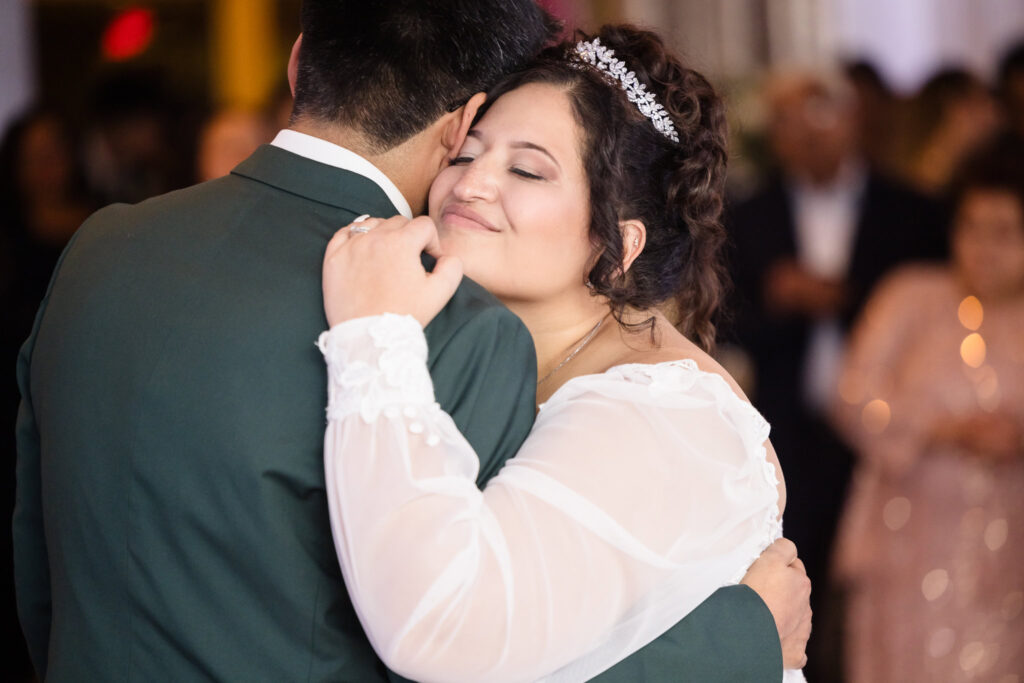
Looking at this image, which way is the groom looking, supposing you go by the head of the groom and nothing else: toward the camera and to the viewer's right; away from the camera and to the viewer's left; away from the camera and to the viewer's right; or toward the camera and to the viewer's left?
away from the camera and to the viewer's right

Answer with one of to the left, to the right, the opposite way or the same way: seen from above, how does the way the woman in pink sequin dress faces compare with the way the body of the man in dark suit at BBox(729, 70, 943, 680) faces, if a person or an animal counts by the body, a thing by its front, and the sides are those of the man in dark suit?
the same way

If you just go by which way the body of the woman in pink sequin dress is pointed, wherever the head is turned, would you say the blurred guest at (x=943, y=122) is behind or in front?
behind

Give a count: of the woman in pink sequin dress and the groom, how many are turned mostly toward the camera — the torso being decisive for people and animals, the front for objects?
1

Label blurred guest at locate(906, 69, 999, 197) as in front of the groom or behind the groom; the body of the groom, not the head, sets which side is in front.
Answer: in front

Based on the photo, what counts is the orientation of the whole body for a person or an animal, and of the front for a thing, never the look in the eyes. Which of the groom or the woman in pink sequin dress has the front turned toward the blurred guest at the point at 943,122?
the groom

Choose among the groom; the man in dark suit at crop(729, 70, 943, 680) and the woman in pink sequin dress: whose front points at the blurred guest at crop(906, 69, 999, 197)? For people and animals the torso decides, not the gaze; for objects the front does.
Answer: the groom

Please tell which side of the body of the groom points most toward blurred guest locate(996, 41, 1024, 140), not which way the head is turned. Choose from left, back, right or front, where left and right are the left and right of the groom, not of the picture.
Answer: front

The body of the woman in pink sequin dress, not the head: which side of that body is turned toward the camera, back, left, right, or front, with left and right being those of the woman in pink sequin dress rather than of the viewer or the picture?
front

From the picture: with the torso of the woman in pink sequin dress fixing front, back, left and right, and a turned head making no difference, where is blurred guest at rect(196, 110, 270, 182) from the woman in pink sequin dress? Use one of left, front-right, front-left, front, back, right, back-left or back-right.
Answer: right

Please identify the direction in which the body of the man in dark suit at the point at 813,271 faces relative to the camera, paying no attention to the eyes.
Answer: toward the camera

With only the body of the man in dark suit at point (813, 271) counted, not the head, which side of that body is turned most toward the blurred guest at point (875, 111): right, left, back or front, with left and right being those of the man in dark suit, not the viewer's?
back

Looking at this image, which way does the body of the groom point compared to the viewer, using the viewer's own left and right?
facing away from the viewer and to the right of the viewer

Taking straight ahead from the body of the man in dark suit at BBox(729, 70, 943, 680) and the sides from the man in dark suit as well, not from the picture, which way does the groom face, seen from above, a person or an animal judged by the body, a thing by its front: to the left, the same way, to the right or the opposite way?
the opposite way

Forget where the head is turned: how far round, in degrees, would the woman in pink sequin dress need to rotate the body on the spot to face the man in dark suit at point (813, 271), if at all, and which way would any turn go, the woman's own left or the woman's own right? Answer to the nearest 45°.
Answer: approximately 135° to the woman's own right

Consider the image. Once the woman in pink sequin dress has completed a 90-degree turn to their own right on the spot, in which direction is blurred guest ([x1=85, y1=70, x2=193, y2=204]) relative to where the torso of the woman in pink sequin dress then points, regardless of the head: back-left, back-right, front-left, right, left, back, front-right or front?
front

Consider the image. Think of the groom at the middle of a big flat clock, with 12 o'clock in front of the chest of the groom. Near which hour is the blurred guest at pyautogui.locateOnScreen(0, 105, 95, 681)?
The blurred guest is roughly at 10 o'clock from the groom.

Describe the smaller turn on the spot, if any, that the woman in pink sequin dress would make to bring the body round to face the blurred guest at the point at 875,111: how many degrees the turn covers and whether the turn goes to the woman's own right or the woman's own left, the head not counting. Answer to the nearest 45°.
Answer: approximately 180°

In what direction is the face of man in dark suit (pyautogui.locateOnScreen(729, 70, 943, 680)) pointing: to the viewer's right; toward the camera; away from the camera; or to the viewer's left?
toward the camera
